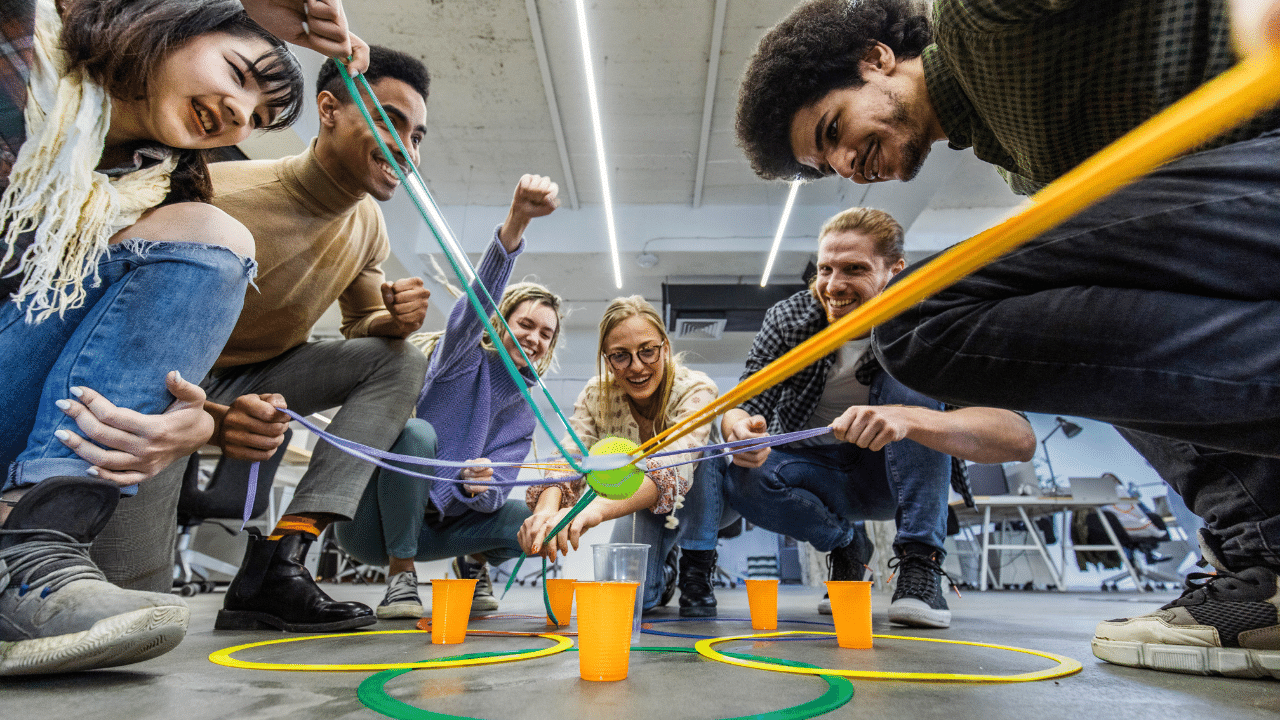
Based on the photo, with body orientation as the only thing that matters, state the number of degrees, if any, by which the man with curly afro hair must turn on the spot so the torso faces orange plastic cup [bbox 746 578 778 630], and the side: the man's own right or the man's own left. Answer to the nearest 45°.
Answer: approximately 45° to the man's own right

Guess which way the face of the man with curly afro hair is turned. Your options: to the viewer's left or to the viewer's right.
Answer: to the viewer's left

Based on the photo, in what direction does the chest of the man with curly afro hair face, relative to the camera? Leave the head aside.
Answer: to the viewer's left

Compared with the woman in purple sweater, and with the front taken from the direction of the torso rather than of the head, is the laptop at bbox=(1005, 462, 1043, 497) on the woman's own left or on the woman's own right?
on the woman's own left

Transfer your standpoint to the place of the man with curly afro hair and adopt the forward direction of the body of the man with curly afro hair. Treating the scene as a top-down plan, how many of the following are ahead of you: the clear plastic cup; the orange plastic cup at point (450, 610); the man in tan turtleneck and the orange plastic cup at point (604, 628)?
4

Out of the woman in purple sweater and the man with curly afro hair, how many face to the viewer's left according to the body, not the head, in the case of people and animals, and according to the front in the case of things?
1

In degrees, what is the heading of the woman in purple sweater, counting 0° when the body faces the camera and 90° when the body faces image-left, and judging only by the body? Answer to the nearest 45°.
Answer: approximately 315°

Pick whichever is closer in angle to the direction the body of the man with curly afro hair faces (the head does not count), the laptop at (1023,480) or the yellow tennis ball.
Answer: the yellow tennis ball

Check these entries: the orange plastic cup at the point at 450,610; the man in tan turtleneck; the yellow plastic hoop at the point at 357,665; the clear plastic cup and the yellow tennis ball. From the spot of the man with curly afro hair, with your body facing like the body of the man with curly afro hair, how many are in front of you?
5

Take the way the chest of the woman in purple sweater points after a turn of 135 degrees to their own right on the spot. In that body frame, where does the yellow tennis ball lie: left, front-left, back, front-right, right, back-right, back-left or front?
left

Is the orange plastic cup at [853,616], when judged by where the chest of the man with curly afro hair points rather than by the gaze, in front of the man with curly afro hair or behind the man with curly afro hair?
in front

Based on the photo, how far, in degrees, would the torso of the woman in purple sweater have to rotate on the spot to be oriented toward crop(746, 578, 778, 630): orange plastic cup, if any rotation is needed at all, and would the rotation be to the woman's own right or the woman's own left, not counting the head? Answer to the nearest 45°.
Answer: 0° — they already face it

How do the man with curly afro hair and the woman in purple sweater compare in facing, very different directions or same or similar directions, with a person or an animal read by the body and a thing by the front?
very different directions
